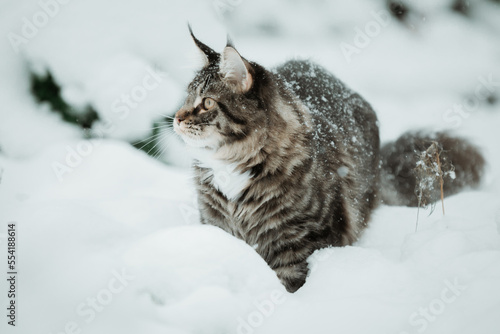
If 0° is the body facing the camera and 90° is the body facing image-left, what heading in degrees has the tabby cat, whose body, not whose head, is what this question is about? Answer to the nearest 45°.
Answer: approximately 45°

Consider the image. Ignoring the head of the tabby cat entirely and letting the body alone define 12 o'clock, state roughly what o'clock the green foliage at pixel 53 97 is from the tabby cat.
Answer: The green foliage is roughly at 2 o'clock from the tabby cat.
